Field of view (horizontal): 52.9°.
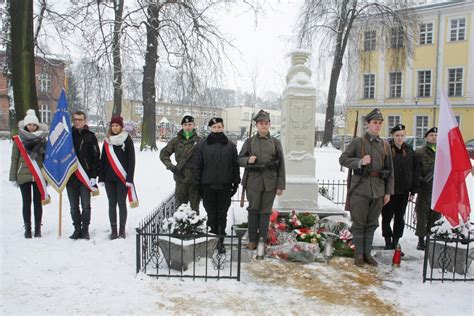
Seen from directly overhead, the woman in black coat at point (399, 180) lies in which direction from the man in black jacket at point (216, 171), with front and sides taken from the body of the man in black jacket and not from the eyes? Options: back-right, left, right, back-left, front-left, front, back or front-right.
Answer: left

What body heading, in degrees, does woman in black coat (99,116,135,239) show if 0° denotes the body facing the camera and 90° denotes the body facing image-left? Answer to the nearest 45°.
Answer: approximately 0°

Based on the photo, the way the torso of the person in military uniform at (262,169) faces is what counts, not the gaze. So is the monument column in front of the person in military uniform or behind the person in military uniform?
behind

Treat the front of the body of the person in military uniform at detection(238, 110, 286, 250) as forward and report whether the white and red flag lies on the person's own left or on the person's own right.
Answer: on the person's own left

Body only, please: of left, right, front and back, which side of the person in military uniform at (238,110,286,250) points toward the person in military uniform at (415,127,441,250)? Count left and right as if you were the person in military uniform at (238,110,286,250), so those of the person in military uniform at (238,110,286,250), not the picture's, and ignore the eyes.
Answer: left

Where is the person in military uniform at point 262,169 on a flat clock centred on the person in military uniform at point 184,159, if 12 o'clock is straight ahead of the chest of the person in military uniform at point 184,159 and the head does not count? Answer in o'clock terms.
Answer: the person in military uniform at point 262,169 is roughly at 10 o'clock from the person in military uniform at point 184,159.

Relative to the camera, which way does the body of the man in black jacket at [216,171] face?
toward the camera
